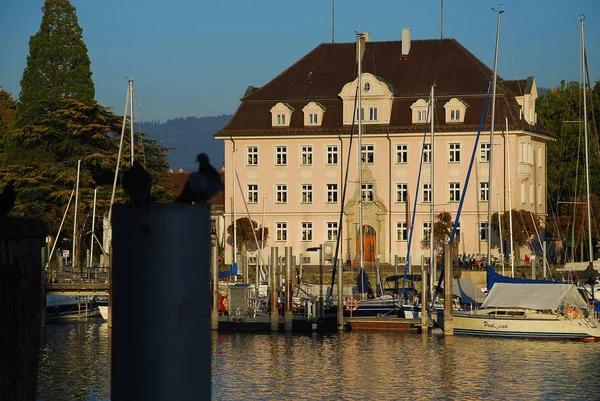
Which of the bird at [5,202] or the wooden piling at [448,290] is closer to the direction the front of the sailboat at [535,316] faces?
the wooden piling

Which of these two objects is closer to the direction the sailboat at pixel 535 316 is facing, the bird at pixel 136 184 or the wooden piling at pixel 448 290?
the wooden piling

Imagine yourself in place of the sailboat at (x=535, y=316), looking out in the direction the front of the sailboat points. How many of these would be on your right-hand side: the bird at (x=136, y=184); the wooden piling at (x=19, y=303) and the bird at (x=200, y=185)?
0

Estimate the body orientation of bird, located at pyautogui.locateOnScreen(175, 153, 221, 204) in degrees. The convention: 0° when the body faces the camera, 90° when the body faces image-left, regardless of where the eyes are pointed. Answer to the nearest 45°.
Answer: approximately 270°

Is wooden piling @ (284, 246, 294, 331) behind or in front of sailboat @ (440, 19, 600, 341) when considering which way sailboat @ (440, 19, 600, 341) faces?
in front

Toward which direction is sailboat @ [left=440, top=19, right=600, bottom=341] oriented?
to the viewer's left

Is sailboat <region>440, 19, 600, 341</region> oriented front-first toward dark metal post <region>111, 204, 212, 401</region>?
no

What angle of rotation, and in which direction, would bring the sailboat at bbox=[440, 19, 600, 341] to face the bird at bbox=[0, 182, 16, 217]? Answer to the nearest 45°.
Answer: approximately 90° to its left

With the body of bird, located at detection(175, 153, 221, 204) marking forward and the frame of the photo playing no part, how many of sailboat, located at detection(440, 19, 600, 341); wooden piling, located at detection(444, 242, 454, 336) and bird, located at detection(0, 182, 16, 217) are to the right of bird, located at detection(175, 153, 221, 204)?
0

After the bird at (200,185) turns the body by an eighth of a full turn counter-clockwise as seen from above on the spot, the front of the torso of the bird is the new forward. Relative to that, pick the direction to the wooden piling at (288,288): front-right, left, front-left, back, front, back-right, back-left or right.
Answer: front-left

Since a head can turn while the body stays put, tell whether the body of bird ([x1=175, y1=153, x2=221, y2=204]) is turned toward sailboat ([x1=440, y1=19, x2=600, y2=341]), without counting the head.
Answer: no

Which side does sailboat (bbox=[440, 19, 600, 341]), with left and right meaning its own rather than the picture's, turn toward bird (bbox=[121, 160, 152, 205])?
left

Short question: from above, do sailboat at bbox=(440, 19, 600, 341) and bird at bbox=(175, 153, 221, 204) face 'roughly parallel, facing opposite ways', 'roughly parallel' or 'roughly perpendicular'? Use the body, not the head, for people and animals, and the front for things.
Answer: roughly parallel, facing opposite ways

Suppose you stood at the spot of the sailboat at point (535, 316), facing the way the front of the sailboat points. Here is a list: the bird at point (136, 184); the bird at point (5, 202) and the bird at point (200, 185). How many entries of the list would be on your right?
0

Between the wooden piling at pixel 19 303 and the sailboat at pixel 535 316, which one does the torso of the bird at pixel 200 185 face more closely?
the sailboat
